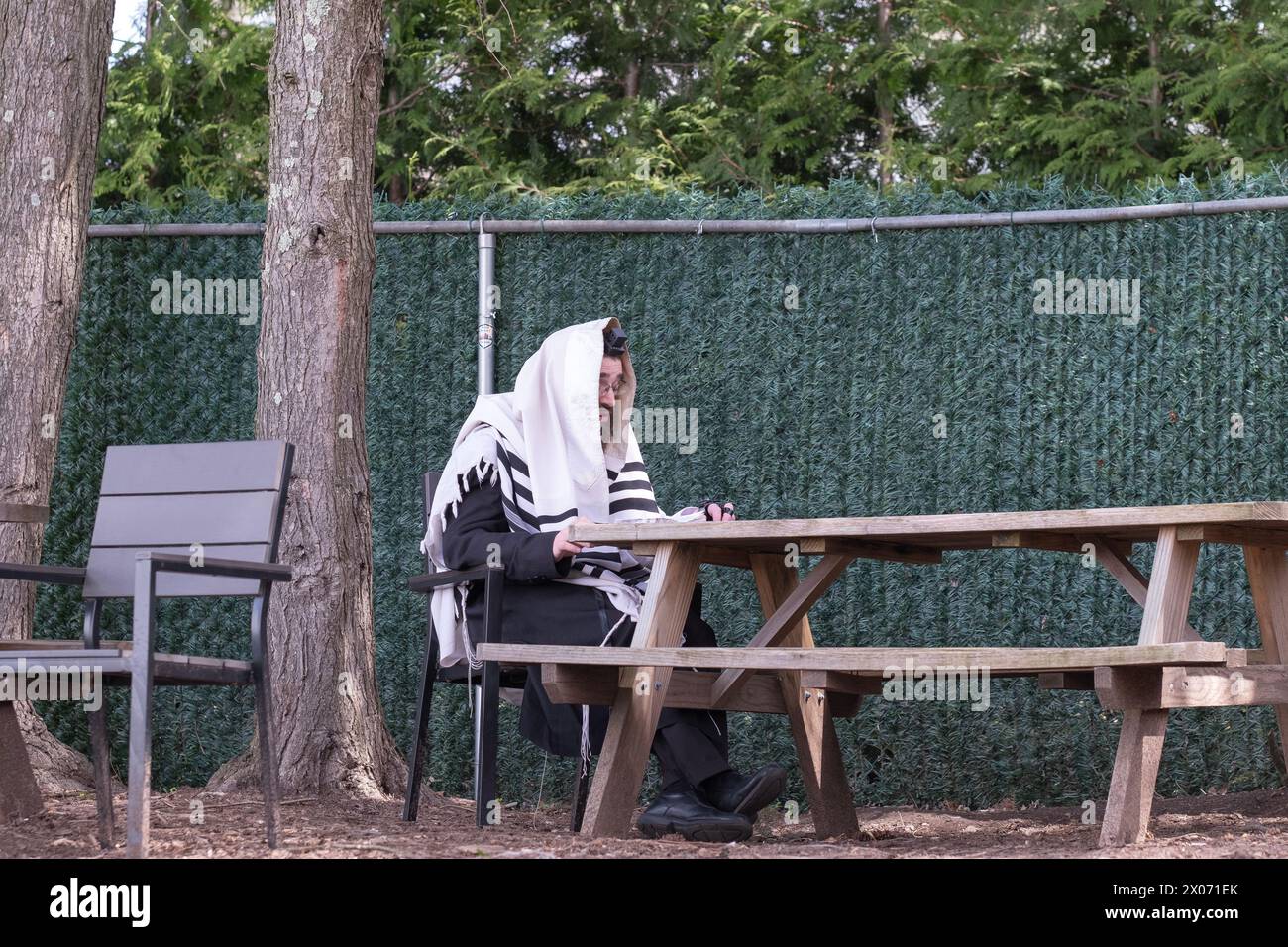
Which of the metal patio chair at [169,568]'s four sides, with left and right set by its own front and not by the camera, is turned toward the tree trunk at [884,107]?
back

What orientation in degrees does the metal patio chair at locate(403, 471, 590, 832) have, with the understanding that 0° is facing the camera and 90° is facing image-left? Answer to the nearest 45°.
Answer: approximately 315°

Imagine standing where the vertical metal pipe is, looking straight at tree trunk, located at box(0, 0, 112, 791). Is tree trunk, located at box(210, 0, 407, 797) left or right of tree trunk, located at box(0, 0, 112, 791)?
left

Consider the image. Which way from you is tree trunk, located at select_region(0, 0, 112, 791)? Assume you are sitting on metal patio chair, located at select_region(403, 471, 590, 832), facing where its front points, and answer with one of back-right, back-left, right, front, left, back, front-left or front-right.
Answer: back

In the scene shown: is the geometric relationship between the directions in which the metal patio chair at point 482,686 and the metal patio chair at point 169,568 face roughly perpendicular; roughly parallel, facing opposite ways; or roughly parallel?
roughly perpendicular

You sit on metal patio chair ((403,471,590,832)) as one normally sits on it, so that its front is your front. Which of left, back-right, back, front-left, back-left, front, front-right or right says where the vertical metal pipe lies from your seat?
back-left

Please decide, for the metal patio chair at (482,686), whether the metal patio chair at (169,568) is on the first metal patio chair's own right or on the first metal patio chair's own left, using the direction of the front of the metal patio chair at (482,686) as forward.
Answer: on the first metal patio chair's own right

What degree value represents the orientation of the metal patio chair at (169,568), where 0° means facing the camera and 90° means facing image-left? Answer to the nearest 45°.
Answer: approximately 45°
